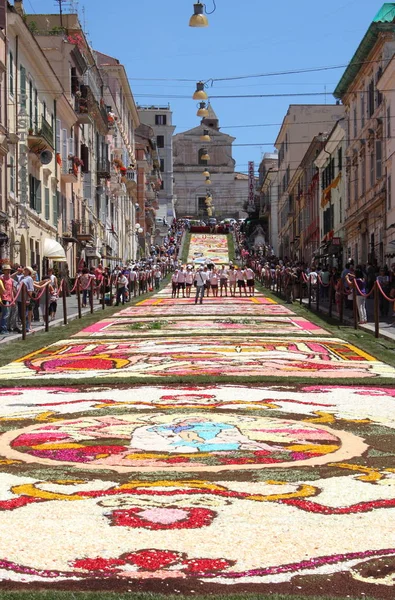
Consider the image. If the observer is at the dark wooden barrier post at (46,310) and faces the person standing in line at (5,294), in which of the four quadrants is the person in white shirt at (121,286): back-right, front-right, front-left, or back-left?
back-right

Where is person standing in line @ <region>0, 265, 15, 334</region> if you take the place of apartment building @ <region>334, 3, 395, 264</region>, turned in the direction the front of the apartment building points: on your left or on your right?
on your left

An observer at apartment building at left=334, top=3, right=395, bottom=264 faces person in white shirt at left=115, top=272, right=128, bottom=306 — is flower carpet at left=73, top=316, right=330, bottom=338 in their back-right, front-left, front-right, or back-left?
front-left

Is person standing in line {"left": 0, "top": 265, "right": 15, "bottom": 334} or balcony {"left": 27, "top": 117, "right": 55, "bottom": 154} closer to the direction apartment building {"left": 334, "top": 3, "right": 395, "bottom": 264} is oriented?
the balcony

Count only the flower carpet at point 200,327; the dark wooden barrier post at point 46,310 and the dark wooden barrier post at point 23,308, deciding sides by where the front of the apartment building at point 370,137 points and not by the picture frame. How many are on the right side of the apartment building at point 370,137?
0

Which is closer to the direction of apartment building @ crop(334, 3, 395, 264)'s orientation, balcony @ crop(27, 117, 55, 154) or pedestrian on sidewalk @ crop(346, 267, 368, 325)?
the balcony

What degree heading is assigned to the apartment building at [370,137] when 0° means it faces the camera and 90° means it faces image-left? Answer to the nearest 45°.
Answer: approximately 90°

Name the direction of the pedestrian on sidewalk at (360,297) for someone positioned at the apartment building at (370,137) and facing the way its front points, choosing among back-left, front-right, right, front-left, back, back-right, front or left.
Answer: left
